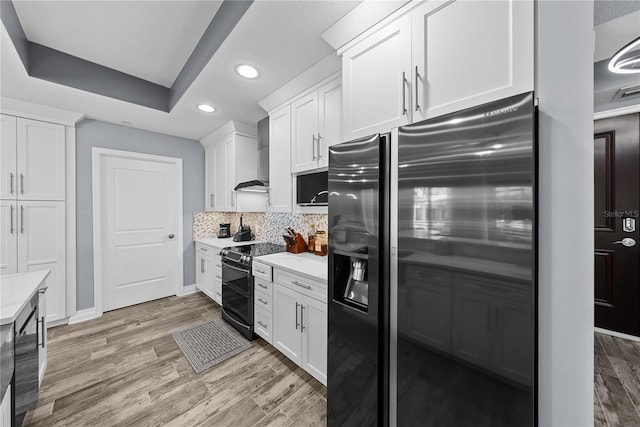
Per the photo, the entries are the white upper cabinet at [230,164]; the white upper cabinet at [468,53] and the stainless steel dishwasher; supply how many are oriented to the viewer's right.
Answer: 1

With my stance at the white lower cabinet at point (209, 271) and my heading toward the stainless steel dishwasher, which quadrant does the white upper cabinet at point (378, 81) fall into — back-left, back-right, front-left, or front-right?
front-left

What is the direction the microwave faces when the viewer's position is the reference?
facing the viewer and to the left of the viewer

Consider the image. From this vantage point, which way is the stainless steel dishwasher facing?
to the viewer's right

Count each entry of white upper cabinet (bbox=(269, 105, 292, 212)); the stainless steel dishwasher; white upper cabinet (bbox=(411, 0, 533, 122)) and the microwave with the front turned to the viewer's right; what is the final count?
1

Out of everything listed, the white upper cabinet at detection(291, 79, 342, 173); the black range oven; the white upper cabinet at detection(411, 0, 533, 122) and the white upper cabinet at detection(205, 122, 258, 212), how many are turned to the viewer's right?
0

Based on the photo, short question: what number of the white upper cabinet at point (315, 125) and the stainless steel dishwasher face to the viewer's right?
1

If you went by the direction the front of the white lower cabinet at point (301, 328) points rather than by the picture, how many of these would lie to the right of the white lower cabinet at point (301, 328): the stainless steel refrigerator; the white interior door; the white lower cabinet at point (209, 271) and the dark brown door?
2

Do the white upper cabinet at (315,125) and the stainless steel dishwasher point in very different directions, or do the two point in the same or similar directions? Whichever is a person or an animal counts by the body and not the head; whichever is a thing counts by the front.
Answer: very different directions

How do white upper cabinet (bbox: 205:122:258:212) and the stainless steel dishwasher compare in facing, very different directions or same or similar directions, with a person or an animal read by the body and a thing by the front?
very different directions

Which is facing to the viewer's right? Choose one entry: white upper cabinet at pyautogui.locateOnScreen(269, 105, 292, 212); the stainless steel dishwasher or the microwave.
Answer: the stainless steel dishwasher
